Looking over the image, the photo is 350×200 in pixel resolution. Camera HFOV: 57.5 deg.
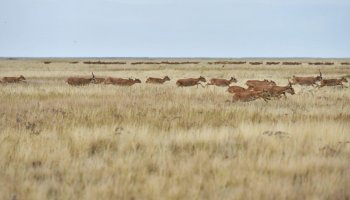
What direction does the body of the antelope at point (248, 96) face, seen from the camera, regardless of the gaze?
to the viewer's right
